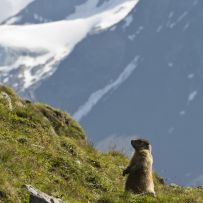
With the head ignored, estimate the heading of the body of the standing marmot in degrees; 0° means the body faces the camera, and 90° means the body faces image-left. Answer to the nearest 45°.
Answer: approximately 90°
